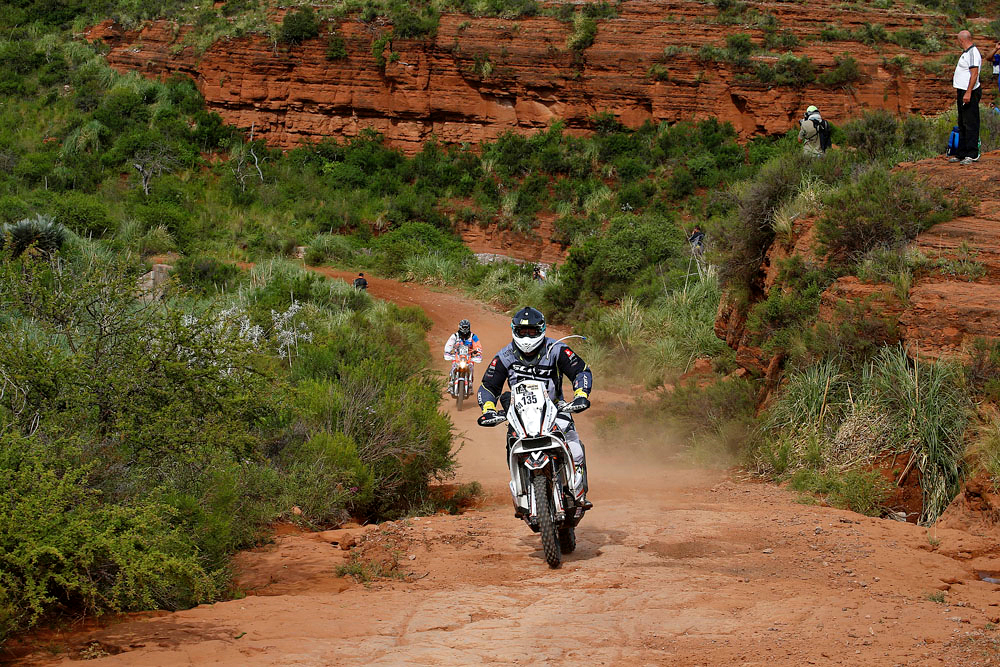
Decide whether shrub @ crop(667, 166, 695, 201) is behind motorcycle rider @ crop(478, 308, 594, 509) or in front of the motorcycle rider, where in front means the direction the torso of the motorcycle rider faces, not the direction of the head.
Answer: behind

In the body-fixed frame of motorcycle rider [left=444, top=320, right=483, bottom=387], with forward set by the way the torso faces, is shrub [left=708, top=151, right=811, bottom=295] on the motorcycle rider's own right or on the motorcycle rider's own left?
on the motorcycle rider's own left

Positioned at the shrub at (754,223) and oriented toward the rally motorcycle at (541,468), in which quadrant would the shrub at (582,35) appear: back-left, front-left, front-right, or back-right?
back-right

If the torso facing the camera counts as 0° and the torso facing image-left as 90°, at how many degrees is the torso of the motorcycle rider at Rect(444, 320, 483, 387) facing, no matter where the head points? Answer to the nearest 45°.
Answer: approximately 0°

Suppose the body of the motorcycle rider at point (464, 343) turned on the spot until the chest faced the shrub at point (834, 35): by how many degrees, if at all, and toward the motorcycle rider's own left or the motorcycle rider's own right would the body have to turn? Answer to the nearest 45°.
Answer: approximately 135° to the motorcycle rider's own left

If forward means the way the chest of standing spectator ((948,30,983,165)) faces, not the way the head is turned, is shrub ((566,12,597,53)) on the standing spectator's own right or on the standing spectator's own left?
on the standing spectator's own right

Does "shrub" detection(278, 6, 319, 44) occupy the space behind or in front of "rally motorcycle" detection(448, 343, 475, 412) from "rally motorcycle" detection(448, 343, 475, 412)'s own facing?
behind

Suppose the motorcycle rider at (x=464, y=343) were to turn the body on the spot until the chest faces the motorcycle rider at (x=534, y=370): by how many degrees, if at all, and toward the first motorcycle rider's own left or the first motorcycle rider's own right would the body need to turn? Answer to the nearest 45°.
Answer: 0° — they already face them

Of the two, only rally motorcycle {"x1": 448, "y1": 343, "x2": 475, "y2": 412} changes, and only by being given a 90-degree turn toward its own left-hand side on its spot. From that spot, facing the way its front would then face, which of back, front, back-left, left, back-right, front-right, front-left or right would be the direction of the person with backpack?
front

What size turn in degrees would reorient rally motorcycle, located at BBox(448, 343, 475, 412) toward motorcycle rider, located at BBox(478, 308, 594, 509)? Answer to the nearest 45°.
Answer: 0° — it already faces them
